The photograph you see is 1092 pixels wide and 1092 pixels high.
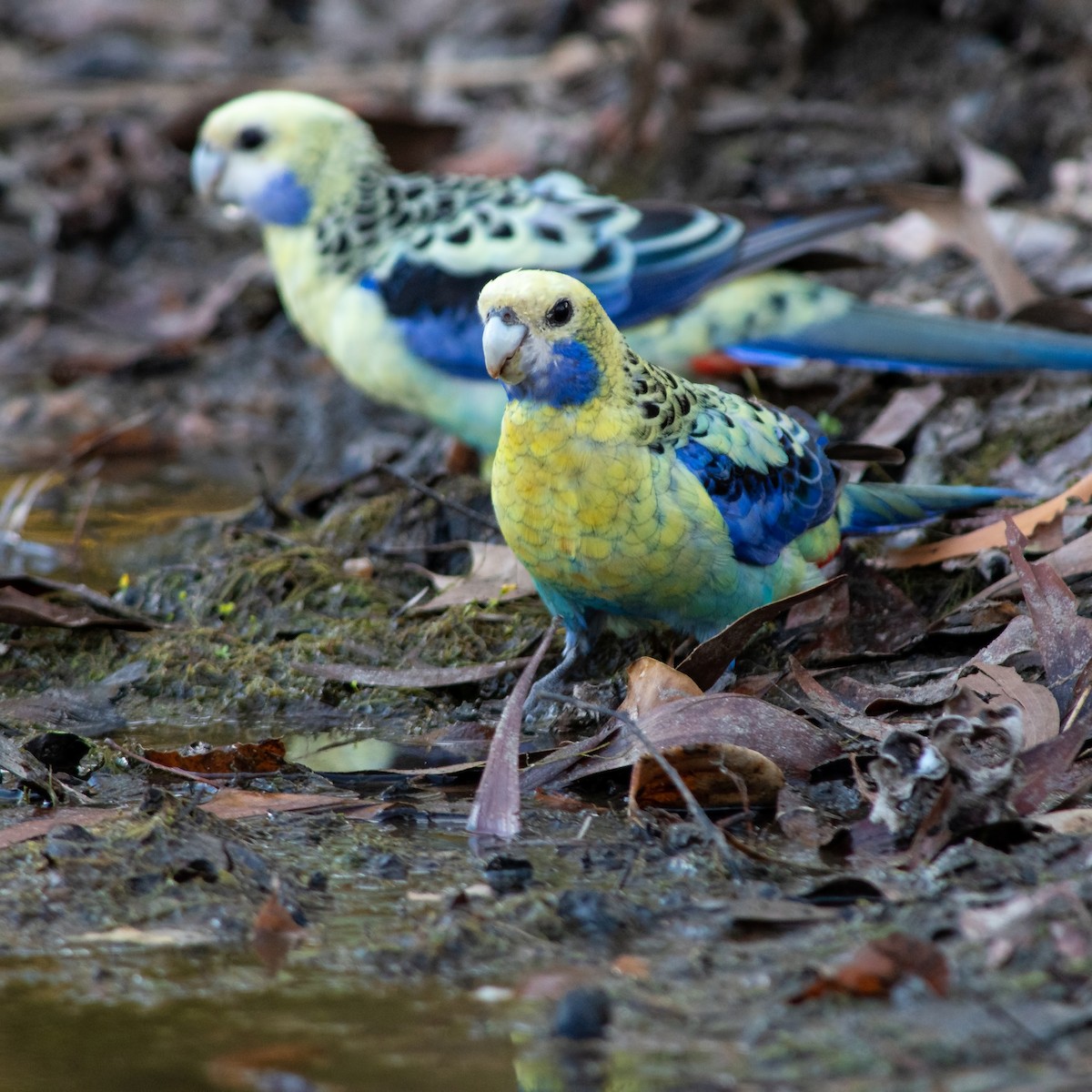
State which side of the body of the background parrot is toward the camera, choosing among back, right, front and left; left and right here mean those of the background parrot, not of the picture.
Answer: left

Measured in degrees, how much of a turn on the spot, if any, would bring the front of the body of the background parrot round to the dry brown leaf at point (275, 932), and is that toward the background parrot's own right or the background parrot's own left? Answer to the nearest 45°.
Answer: approximately 90° to the background parrot's own left

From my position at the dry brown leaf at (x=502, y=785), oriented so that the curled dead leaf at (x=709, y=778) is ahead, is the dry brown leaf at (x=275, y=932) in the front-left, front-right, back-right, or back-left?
back-right

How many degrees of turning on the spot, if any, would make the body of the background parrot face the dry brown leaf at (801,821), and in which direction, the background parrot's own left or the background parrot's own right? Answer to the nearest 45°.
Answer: approximately 90° to the background parrot's own left

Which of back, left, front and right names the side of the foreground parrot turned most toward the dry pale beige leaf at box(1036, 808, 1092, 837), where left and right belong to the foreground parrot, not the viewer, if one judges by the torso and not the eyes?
left

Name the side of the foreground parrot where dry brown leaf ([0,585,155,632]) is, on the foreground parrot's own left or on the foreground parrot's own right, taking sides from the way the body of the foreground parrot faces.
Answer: on the foreground parrot's own right

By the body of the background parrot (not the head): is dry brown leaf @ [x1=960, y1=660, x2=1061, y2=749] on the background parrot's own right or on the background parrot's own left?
on the background parrot's own left
